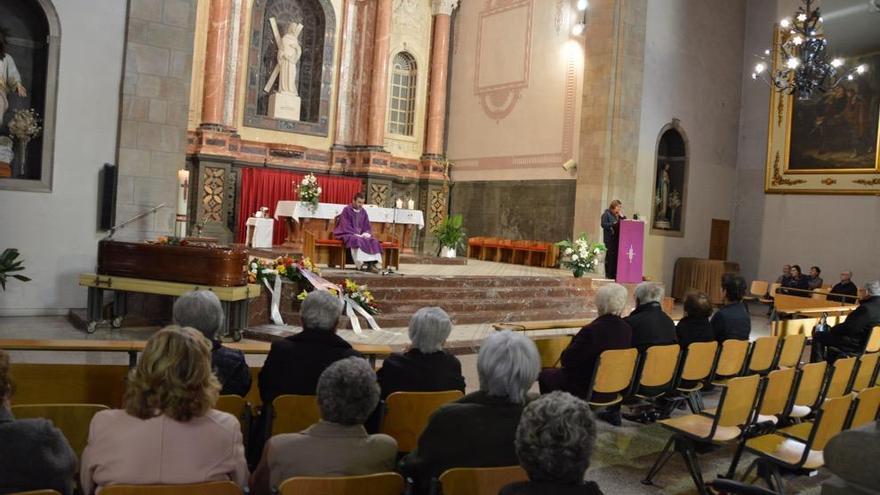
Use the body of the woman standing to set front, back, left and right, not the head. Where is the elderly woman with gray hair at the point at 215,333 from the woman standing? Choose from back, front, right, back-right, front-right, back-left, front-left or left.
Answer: front-right

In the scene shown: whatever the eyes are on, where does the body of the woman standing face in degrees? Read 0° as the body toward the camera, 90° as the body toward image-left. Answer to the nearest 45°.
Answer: approximately 315°

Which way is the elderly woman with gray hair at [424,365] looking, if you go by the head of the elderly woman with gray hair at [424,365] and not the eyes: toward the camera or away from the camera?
away from the camera

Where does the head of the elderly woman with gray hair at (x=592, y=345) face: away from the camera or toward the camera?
away from the camera

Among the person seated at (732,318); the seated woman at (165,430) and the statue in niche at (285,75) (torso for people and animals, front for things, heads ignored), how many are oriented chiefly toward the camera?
1

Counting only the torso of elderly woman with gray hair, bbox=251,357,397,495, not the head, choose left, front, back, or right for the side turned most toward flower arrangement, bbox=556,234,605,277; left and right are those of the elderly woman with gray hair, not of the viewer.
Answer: front

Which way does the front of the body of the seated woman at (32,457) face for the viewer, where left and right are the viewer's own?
facing away from the viewer

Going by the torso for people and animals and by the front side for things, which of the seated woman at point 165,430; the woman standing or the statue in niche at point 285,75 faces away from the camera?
the seated woman

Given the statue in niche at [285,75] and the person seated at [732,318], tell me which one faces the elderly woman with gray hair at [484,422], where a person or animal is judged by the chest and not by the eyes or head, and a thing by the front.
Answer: the statue in niche

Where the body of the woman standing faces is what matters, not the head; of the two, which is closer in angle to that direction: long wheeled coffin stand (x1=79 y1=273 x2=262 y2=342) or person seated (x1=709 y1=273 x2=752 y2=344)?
the person seated

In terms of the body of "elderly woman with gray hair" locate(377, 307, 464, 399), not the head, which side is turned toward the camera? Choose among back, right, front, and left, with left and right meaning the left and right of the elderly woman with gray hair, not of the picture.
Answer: back

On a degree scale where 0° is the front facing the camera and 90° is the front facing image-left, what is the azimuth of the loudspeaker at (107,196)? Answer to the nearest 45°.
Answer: approximately 315°

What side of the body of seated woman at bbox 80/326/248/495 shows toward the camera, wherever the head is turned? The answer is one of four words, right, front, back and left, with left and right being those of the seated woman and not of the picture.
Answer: back

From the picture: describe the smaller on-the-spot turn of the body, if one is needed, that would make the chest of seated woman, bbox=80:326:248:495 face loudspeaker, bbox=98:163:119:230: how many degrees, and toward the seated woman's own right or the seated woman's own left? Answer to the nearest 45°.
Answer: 0° — they already face it

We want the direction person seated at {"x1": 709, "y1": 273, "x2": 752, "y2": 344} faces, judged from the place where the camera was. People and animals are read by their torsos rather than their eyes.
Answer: facing away from the viewer and to the left of the viewer
